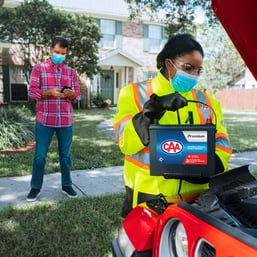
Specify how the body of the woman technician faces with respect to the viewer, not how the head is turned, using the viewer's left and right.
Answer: facing the viewer and to the right of the viewer

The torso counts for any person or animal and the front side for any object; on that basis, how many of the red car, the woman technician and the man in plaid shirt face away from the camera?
0

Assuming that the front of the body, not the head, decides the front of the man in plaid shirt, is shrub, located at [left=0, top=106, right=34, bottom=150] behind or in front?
behind

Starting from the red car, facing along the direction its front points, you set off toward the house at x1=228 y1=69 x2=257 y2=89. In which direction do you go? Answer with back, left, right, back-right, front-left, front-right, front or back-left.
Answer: back-right

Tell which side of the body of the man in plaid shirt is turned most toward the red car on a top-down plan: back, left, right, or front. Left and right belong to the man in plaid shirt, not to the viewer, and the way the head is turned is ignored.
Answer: front

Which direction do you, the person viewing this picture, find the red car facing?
facing the viewer and to the left of the viewer

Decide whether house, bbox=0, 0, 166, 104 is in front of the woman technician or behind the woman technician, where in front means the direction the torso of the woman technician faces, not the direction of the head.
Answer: behind

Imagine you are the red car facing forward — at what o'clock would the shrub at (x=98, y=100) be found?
The shrub is roughly at 4 o'clock from the red car.

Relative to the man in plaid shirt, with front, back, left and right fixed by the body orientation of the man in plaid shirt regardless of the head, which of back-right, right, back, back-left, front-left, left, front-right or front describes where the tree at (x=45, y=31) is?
back

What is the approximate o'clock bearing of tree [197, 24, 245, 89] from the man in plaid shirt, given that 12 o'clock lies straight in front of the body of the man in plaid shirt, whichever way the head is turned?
The tree is roughly at 7 o'clock from the man in plaid shirt.

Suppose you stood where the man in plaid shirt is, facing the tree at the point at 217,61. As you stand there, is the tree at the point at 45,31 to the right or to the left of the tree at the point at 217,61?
left

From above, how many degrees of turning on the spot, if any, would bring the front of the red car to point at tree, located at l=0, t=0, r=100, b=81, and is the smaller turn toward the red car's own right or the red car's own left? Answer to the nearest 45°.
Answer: approximately 90° to the red car's own right

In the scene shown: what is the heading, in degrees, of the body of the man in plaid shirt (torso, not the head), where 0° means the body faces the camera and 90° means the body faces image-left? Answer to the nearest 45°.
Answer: approximately 0°

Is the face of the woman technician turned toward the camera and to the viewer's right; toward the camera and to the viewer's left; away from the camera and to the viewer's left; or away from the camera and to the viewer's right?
toward the camera and to the viewer's right

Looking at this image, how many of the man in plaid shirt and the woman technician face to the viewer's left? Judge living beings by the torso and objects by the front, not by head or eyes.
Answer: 0

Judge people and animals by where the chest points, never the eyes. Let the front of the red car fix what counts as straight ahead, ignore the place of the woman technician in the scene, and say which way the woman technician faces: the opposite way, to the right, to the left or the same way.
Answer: to the left
